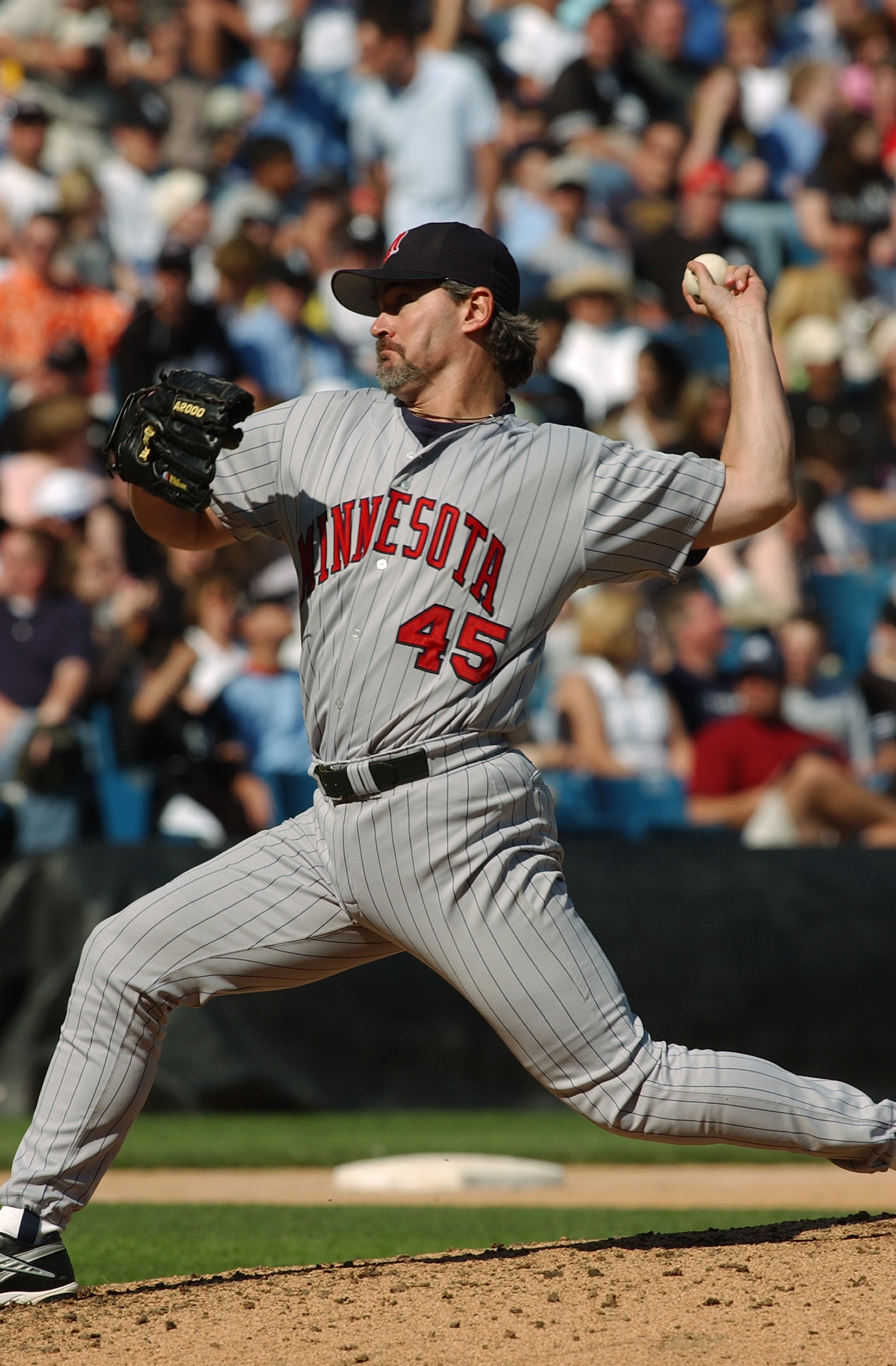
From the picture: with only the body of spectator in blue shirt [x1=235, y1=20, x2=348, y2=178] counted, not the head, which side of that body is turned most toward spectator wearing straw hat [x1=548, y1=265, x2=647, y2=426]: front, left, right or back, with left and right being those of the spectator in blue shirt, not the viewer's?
left

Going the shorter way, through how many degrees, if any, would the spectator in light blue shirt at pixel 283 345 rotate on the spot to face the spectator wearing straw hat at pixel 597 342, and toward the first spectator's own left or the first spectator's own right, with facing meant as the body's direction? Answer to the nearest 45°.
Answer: approximately 90° to the first spectator's own left

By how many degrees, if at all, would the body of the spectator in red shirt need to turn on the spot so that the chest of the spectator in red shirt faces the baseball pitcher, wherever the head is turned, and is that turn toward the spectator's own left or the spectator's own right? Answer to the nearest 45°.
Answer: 0° — they already face them

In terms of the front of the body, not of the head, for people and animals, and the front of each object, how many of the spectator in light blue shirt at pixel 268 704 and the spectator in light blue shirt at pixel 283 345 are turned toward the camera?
2

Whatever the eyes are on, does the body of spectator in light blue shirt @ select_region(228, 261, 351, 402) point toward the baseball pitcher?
yes
